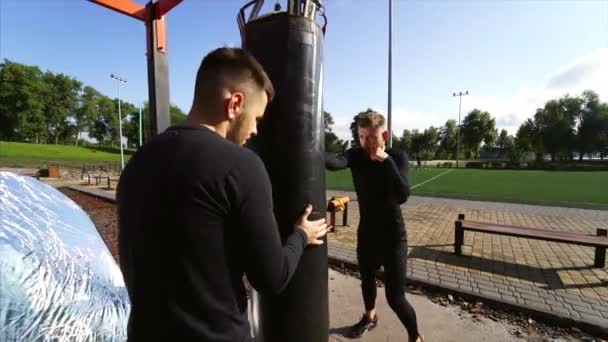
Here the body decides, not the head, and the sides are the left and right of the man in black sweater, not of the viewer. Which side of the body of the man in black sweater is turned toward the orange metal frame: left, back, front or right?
right

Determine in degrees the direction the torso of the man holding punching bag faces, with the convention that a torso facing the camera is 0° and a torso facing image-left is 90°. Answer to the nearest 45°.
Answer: approximately 225°

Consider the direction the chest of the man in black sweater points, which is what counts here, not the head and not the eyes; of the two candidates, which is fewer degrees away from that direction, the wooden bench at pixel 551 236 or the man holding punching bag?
the man holding punching bag

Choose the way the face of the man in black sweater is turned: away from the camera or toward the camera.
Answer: toward the camera

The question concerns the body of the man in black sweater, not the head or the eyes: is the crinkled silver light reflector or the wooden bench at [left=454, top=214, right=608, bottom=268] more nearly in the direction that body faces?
the crinkled silver light reflector

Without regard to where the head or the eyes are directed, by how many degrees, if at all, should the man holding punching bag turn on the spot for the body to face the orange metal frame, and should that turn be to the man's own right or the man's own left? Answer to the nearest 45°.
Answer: approximately 45° to the man's own left

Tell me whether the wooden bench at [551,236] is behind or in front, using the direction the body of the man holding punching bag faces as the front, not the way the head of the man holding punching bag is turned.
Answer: in front

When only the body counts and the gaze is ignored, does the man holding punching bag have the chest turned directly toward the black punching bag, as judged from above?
yes

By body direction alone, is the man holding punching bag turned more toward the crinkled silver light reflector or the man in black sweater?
the man in black sweater

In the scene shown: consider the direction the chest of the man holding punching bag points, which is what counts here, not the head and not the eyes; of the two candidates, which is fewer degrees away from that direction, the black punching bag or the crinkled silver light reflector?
the black punching bag

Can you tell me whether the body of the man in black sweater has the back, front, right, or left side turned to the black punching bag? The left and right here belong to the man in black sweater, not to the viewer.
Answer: front

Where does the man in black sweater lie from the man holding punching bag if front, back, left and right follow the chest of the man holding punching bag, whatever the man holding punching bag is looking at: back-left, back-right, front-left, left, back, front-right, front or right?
front

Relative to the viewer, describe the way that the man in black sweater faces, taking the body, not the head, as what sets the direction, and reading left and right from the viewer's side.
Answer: facing the viewer and to the left of the viewer

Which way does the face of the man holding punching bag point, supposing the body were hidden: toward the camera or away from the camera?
away from the camera

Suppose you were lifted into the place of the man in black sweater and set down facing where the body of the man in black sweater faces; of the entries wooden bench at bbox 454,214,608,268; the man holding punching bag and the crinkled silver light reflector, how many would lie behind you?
1

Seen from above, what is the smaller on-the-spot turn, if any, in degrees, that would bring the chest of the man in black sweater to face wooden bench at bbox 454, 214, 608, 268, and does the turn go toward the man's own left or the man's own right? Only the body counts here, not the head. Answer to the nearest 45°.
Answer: approximately 180°
